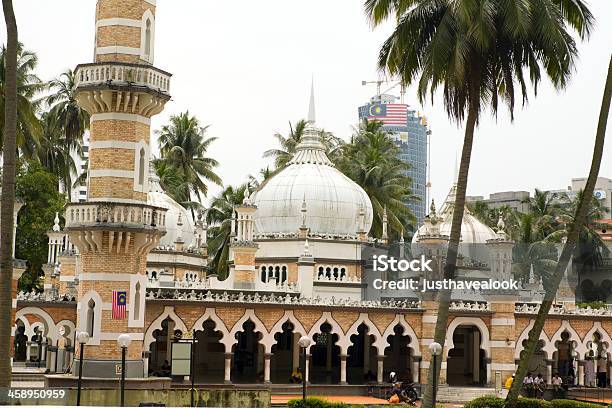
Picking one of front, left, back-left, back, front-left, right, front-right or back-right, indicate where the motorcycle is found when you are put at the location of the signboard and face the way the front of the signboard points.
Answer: back-left

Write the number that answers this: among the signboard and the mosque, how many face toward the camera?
2

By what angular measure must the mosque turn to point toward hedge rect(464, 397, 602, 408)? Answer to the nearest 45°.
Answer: approximately 45° to its left

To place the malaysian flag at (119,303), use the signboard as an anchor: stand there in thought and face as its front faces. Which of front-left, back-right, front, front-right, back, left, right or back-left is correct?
back-right

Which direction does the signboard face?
toward the camera

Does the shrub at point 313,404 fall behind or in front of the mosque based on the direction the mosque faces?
in front

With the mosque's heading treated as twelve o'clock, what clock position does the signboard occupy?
The signboard is roughly at 12 o'clock from the mosque.

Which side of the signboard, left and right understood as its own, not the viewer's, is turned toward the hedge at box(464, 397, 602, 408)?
left

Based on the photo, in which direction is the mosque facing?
toward the camera

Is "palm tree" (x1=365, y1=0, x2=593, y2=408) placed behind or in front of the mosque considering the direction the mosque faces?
in front

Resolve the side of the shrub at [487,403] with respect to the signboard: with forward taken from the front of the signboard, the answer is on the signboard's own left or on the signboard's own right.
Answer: on the signboard's own left
